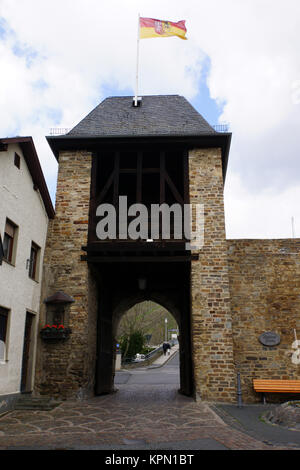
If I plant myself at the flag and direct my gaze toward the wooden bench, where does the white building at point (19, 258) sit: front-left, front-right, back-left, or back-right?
back-right

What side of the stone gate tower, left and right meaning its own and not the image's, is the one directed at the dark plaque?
left

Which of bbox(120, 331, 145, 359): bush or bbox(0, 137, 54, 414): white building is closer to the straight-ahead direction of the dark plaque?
the white building

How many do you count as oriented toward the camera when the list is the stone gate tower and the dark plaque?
2

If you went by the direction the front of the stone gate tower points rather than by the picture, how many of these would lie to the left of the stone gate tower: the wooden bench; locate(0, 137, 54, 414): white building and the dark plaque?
2

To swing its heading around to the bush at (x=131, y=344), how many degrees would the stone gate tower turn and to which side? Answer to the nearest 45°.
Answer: approximately 180°

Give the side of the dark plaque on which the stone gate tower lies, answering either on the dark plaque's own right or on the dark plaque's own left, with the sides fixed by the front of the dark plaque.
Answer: on the dark plaque's own right

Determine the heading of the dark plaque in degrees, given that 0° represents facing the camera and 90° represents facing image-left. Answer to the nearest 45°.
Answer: approximately 0°
